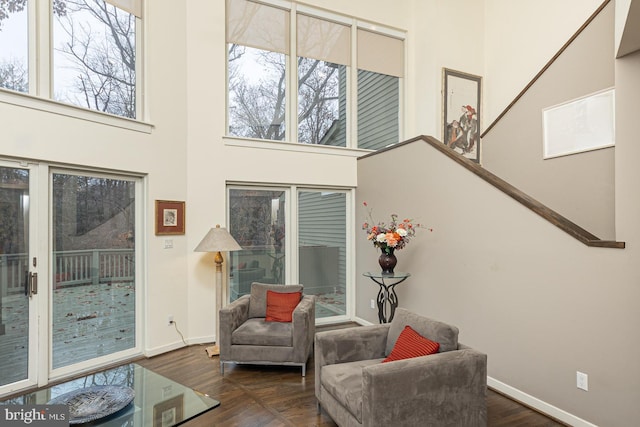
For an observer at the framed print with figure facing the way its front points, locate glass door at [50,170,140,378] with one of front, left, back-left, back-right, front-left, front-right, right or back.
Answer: right

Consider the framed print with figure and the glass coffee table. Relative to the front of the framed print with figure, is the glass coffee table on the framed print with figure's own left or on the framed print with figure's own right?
on the framed print with figure's own right

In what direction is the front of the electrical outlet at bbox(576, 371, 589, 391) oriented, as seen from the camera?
facing the viewer and to the left of the viewer

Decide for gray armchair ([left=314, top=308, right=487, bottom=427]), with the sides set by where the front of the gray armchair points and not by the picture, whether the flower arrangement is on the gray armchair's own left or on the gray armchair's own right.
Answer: on the gray armchair's own right

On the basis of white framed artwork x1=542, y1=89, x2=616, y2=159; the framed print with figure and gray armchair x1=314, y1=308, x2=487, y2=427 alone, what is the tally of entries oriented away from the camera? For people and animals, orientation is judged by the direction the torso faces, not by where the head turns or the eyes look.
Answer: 0

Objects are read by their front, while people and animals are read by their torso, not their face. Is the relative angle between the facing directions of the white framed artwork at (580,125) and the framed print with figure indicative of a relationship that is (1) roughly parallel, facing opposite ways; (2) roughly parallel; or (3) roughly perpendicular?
roughly perpendicular

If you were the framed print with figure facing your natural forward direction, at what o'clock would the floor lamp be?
The floor lamp is roughly at 3 o'clock from the framed print with figure.

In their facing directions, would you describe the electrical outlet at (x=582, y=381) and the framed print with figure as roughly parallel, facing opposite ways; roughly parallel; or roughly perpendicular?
roughly perpendicular

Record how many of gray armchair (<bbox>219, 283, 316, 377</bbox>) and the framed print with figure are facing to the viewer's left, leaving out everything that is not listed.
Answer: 0

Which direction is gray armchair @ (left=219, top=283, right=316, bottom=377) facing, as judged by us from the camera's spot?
facing the viewer

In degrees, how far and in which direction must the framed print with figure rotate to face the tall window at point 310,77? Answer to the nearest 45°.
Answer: approximately 90° to its right

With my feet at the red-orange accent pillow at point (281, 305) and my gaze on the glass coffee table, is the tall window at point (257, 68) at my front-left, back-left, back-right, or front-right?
back-right

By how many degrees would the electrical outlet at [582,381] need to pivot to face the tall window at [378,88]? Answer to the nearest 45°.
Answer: approximately 90° to its right

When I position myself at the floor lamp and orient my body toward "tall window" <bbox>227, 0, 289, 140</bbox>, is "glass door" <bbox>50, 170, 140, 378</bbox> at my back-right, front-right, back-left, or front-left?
back-left

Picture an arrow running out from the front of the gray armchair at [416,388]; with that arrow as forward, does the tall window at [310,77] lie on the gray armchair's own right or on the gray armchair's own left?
on the gray armchair's own right

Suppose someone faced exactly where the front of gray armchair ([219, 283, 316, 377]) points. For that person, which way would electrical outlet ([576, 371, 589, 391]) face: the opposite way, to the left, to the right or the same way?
to the right
